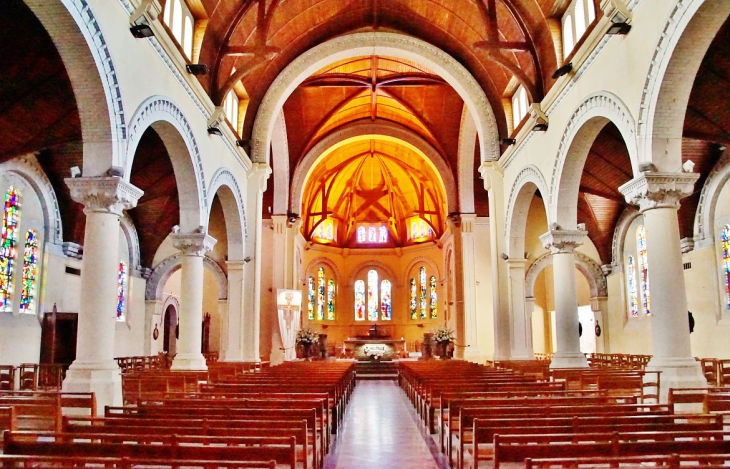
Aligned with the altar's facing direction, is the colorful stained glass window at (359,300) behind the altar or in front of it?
behind

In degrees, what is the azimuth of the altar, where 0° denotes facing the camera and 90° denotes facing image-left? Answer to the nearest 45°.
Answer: approximately 0°

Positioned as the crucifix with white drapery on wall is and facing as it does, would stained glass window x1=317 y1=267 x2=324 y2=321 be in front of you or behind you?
behind

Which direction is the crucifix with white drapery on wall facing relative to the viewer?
toward the camera

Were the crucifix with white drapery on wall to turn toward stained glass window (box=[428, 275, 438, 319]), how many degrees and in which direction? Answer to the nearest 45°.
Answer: approximately 135° to its left

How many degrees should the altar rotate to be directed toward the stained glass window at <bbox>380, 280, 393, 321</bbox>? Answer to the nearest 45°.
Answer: approximately 180°

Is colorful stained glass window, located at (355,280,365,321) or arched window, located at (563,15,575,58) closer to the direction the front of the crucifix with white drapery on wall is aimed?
the arched window

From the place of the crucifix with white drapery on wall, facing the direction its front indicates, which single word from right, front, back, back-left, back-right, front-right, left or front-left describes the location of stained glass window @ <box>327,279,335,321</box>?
back

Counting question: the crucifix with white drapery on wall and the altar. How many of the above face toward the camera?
2

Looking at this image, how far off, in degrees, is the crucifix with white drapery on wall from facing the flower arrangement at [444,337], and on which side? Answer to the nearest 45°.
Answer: approximately 135° to its left

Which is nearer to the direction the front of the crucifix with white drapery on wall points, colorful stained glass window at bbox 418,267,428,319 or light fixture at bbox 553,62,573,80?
the light fixture
